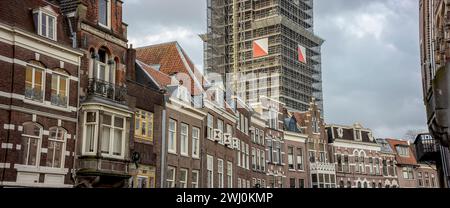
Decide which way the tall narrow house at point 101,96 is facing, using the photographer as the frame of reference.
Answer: facing the viewer and to the right of the viewer
